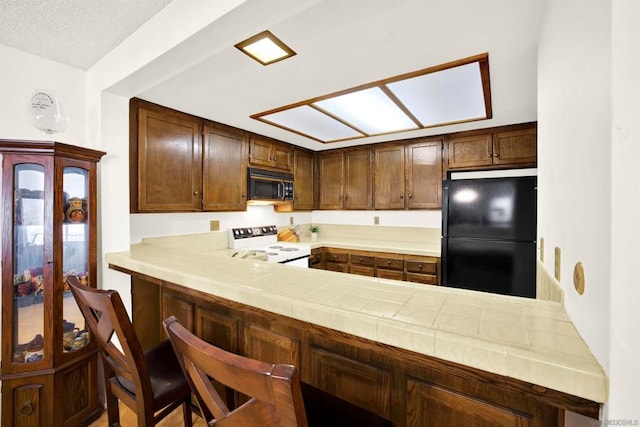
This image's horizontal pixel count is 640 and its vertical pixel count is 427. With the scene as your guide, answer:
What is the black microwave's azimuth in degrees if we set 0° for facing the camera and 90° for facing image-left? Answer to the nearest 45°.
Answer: approximately 315°

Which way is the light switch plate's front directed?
to the viewer's left

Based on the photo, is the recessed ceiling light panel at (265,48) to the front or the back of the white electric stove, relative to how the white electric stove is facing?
to the front

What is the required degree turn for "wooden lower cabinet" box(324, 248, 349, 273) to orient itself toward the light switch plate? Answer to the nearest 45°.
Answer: approximately 45° to its left

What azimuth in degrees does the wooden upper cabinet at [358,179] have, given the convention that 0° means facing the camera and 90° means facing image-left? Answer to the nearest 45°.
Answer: approximately 45°
